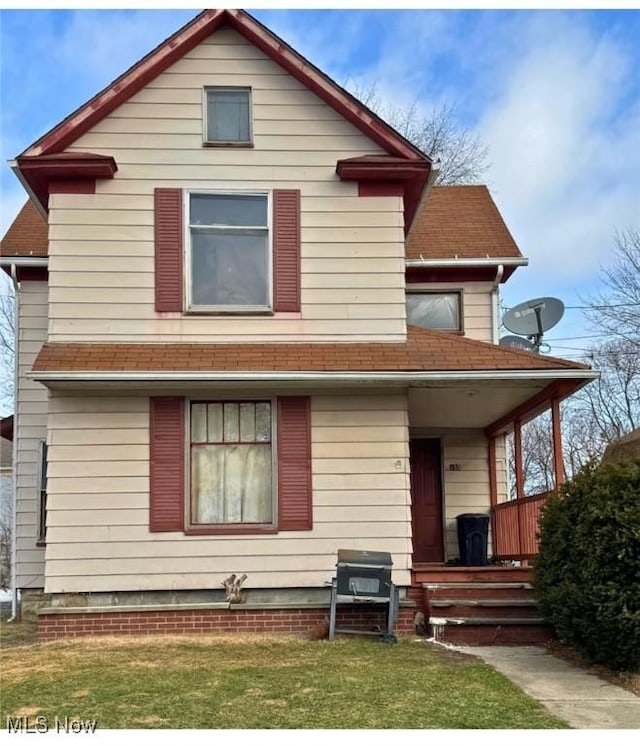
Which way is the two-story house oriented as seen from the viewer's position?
toward the camera

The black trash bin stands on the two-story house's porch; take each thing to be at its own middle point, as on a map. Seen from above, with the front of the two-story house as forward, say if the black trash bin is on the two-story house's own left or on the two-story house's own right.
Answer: on the two-story house's own left

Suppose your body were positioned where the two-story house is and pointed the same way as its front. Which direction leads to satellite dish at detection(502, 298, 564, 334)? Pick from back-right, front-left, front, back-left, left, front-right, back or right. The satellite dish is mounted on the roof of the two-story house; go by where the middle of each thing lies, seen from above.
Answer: back-left
